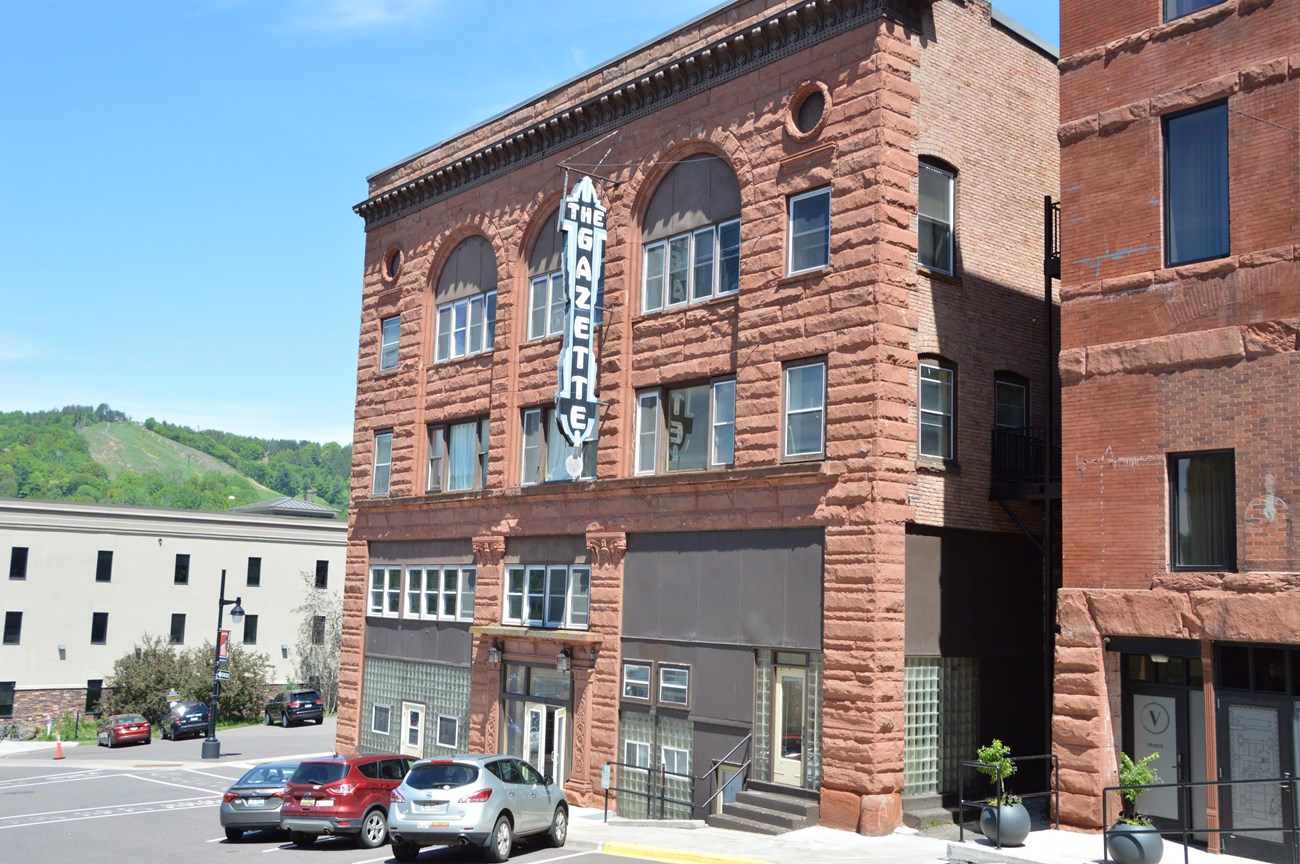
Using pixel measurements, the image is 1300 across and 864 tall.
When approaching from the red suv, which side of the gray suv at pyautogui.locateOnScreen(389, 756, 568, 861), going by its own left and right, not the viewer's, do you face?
left

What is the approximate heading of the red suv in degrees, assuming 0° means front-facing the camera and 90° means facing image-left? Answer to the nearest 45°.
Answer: approximately 225°

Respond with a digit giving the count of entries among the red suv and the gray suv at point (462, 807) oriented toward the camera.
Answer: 0

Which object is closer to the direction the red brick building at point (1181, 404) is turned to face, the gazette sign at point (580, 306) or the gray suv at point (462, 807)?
the gray suv

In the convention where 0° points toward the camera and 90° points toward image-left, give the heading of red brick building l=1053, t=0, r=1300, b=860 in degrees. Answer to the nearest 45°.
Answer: approximately 45°

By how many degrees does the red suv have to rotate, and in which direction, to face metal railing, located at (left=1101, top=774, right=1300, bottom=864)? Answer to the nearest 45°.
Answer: approximately 90° to its right

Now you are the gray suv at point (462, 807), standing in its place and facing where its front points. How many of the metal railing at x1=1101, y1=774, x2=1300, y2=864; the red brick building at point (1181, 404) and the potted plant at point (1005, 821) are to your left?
0

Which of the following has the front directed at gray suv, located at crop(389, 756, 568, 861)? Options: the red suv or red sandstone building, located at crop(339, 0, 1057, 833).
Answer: the red sandstone building

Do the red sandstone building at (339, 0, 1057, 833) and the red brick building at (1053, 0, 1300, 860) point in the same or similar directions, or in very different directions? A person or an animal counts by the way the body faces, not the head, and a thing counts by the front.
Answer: same or similar directions

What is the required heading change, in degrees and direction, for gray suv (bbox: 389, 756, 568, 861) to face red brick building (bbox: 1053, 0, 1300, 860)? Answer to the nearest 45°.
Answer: approximately 45° to its right

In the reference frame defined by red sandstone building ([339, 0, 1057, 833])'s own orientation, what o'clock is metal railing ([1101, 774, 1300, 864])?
The metal railing is roughly at 9 o'clock from the red sandstone building.

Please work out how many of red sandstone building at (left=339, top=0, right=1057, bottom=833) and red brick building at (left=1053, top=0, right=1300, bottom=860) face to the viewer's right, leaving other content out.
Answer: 0

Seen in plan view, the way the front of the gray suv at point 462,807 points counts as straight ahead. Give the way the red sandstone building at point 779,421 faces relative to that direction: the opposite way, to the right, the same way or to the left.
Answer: the opposite way
